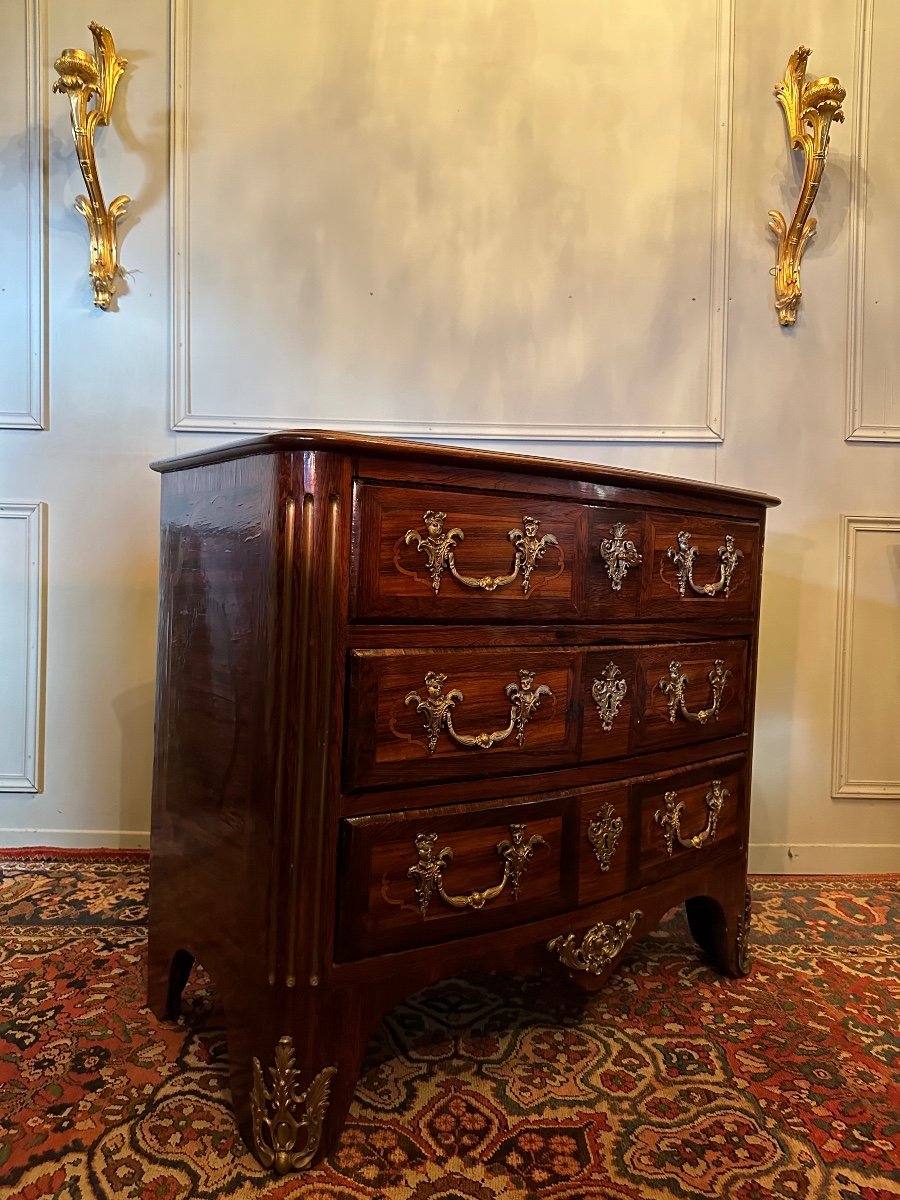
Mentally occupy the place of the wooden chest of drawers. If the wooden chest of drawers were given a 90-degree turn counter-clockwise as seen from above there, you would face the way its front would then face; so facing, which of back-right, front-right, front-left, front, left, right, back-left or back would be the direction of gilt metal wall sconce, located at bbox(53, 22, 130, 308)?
left

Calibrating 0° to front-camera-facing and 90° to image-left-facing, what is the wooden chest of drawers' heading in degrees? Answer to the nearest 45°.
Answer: approximately 315°

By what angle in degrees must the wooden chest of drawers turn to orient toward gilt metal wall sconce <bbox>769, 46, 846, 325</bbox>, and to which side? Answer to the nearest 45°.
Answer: approximately 90° to its left
